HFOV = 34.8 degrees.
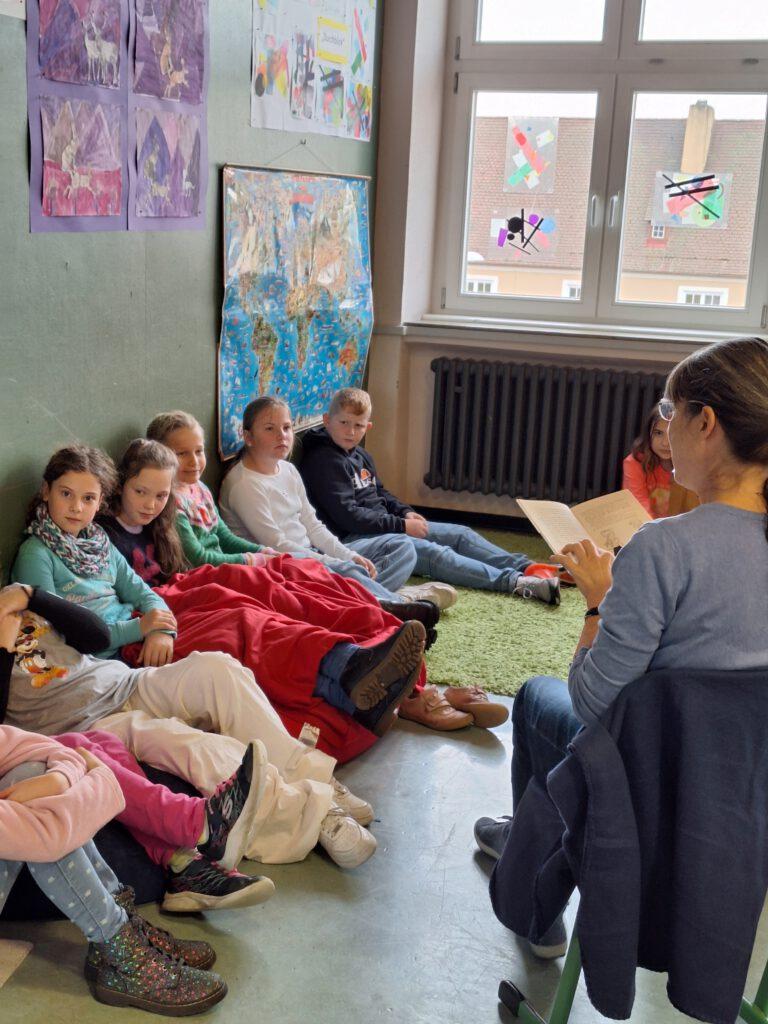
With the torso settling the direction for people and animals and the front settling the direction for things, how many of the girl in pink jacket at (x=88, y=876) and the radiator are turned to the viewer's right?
1

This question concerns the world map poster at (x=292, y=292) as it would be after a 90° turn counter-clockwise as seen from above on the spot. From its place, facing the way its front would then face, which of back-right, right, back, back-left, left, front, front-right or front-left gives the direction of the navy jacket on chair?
back-right

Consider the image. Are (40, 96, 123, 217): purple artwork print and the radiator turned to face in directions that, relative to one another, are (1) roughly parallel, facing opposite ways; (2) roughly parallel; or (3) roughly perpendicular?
roughly perpendicular

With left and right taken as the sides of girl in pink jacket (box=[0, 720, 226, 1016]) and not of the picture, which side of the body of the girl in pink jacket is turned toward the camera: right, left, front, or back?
right

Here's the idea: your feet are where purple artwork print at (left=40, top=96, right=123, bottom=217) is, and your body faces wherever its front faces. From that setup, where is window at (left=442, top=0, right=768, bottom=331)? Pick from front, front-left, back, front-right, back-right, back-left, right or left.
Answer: left

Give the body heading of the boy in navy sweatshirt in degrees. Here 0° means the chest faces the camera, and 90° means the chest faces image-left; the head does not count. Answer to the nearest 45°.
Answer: approximately 315°

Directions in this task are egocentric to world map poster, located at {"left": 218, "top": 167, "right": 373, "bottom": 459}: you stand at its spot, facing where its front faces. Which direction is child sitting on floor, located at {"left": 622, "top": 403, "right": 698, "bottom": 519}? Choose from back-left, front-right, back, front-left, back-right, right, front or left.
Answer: front-left

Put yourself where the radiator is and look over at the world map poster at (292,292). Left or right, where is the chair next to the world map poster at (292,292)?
left
